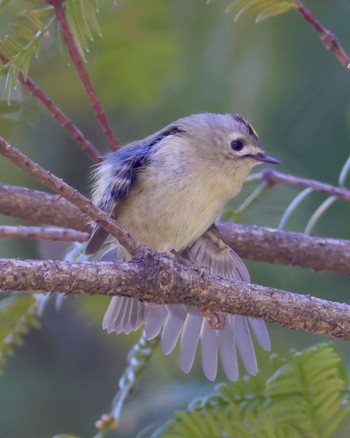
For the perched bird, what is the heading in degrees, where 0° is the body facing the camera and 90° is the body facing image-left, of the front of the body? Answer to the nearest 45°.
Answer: approximately 315°
